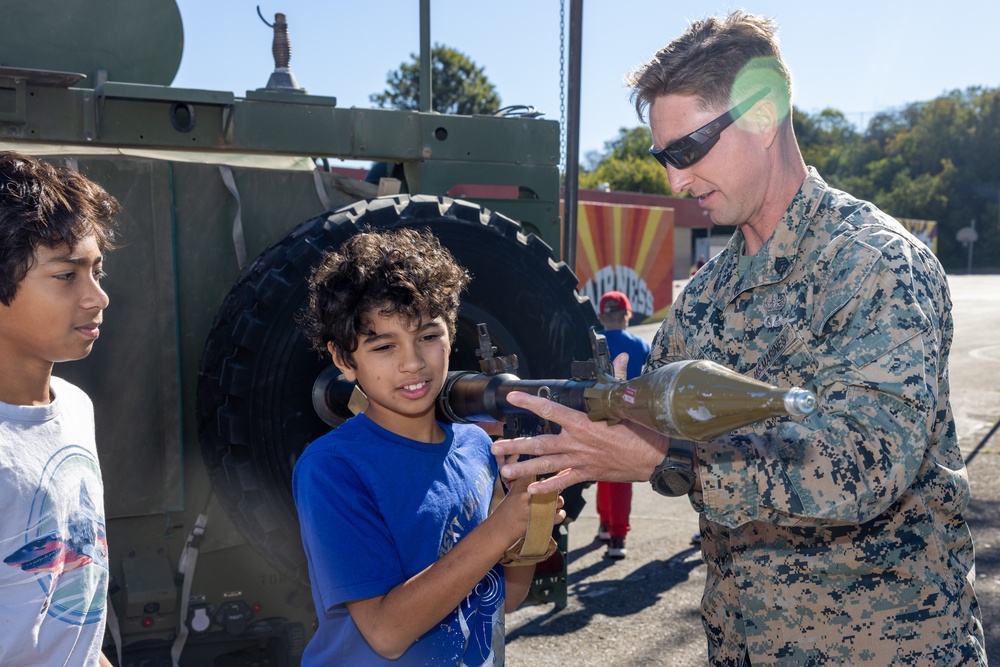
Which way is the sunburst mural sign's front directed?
toward the camera

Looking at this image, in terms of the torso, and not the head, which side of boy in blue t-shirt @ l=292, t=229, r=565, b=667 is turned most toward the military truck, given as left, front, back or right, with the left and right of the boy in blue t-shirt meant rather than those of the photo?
back

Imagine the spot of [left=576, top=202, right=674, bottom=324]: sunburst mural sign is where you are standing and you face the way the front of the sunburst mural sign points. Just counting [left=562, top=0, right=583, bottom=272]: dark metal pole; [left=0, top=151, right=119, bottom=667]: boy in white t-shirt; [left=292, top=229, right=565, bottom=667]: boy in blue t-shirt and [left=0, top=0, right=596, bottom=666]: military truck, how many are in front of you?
4

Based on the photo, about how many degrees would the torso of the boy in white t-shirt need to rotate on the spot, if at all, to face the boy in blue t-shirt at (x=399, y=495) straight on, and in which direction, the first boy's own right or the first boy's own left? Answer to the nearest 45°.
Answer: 0° — they already face them

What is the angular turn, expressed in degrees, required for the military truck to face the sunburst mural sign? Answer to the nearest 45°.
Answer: approximately 45° to its right

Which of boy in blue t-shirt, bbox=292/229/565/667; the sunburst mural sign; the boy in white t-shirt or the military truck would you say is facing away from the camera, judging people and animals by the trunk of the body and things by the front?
the military truck

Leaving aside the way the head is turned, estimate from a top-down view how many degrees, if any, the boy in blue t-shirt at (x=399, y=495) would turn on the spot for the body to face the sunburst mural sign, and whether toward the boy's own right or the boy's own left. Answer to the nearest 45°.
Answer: approximately 135° to the boy's own left

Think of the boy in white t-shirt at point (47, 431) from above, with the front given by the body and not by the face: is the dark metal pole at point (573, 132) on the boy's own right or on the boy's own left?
on the boy's own left

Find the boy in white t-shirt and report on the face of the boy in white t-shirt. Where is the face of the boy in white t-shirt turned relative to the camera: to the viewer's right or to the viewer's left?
to the viewer's right

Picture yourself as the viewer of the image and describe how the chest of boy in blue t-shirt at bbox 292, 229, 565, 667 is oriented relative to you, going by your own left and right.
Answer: facing the viewer and to the right of the viewer

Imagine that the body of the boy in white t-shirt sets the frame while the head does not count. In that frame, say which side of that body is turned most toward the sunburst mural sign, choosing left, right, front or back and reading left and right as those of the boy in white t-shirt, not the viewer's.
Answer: left

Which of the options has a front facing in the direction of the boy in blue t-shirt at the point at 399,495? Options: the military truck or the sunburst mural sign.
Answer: the sunburst mural sign

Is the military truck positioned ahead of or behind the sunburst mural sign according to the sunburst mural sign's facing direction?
ahead

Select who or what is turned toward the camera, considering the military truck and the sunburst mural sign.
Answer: the sunburst mural sign

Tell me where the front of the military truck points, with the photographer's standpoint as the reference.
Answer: facing away from the viewer

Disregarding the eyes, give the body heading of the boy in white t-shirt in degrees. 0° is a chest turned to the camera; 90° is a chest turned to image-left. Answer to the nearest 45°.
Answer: approximately 315°
